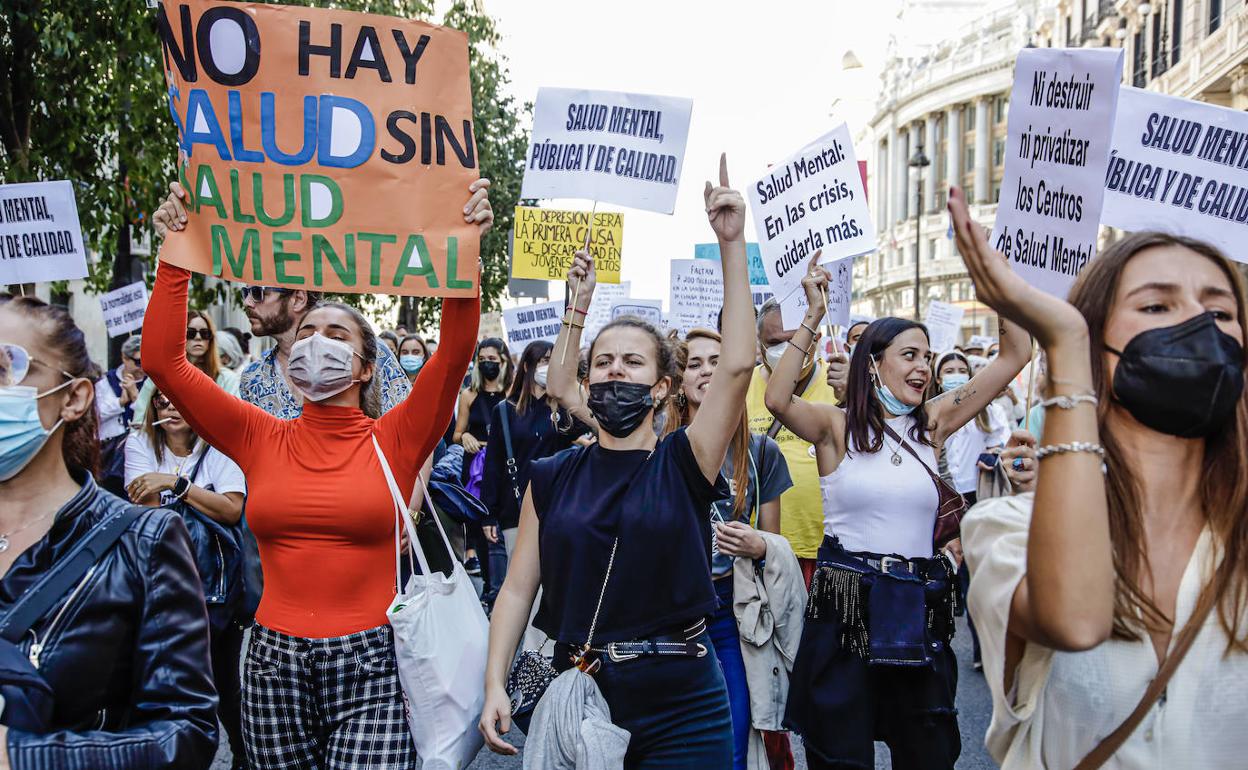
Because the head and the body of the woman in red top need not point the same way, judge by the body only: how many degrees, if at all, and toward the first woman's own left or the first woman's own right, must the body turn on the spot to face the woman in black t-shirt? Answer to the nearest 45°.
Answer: approximately 45° to the first woman's own left

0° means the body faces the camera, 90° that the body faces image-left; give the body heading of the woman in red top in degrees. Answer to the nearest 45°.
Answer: approximately 0°
